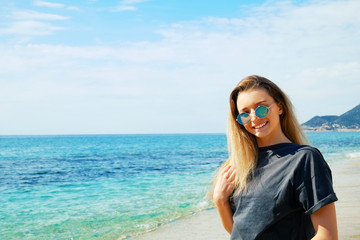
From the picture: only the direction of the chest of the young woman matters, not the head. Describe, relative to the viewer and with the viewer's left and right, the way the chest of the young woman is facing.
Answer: facing the viewer and to the left of the viewer
